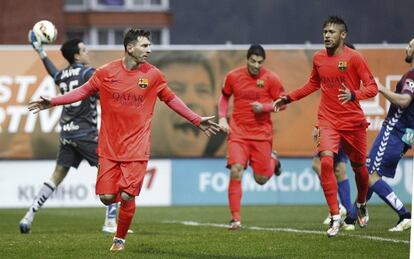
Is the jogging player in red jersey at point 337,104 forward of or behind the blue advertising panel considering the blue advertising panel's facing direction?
forward

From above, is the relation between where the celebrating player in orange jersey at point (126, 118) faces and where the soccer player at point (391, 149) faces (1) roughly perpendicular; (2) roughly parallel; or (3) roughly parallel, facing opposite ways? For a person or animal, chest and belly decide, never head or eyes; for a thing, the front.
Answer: roughly perpendicular

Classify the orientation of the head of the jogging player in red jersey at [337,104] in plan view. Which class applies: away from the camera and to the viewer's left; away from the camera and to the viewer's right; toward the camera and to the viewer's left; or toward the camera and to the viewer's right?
toward the camera and to the viewer's left

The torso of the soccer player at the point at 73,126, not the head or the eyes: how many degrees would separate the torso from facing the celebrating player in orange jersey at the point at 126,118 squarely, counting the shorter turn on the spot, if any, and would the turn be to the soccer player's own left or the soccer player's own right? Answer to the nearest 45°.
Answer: approximately 135° to the soccer player's own right

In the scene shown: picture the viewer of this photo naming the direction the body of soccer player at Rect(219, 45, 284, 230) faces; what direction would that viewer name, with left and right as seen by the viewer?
facing the viewer

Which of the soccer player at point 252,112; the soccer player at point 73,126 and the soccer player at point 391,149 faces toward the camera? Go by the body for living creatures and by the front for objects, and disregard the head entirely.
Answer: the soccer player at point 252,112

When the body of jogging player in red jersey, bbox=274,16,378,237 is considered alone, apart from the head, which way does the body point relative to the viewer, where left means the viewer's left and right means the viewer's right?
facing the viewer and to the left of the viewer

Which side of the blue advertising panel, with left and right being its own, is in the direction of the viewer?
front

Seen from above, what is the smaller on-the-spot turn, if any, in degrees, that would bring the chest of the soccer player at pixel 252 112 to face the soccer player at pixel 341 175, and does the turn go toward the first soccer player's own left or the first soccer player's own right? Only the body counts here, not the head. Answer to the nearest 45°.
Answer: approximately 45° to the first soccer player's own left
